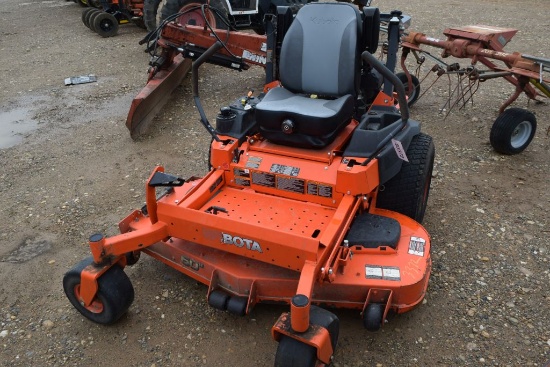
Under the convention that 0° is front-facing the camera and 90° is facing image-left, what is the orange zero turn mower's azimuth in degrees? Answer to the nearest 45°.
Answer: approximately 45°
